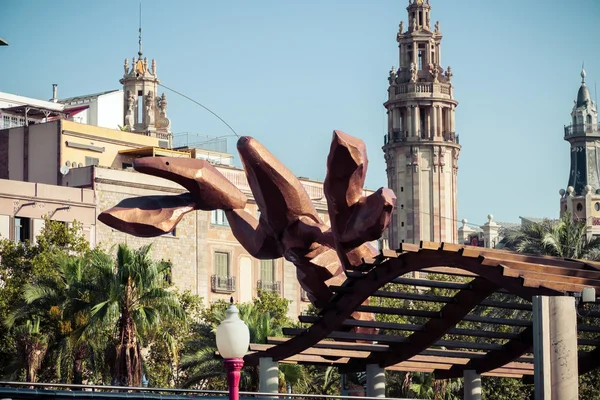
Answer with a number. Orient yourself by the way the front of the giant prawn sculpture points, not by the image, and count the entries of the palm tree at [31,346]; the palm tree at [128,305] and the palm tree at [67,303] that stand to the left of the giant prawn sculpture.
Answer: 0

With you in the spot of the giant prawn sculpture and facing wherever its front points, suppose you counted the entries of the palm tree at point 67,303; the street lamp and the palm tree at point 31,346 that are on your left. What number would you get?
1

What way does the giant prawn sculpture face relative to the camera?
to the viewer's left

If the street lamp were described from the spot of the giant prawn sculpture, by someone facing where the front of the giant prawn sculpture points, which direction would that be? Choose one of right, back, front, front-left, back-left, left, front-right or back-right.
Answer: left

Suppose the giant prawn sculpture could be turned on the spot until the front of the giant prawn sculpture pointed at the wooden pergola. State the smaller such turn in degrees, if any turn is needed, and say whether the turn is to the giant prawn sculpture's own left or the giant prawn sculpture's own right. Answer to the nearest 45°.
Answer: approximately 135° to the giant prawn sculpture's own left
